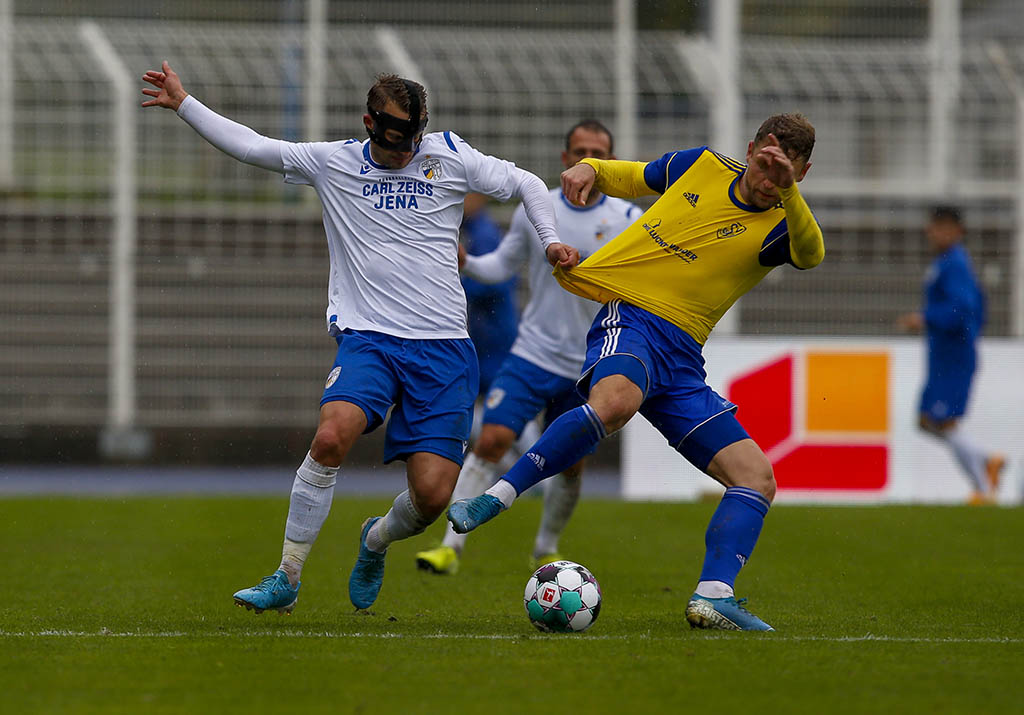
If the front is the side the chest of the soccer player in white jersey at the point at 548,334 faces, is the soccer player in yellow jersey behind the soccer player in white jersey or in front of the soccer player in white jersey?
in front

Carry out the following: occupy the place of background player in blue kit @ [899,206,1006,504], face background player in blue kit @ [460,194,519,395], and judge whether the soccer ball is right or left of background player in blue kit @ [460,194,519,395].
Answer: left

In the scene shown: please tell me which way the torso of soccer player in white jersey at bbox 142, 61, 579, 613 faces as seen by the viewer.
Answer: toward the camera

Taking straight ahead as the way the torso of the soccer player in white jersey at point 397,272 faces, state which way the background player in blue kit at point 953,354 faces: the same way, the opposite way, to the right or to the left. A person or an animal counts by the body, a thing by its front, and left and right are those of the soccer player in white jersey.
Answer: to the right

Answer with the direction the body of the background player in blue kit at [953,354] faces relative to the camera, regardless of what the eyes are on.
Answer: to the viewer's left

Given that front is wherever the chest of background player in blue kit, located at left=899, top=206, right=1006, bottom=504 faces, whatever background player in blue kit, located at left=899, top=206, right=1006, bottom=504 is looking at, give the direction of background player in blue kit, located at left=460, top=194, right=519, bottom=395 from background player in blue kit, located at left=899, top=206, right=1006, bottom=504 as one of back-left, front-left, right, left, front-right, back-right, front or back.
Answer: front-left

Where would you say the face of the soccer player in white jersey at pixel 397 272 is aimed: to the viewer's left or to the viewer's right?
to the viewer's right

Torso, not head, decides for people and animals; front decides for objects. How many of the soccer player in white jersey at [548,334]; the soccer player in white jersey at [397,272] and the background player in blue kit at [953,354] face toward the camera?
2

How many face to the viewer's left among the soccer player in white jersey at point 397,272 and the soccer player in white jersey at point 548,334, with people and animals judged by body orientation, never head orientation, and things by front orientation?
0

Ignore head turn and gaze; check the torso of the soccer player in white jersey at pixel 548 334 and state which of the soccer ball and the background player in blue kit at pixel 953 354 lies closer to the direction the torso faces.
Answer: the soccer ball

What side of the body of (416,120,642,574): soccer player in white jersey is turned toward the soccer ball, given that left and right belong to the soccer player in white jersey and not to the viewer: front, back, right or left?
front

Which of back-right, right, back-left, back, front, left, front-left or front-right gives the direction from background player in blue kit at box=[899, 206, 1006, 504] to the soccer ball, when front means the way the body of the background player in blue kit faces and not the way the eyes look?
left

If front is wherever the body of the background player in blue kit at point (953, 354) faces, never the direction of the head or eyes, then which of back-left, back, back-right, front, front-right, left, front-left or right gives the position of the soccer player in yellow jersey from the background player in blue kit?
left
